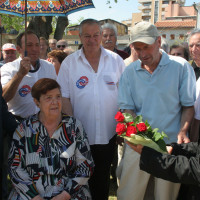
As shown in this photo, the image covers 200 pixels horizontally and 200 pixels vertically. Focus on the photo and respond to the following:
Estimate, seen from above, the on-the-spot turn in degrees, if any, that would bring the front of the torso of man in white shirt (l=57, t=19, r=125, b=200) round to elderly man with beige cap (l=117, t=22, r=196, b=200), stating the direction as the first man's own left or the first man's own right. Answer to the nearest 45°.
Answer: approximately 45° to the first man's own left

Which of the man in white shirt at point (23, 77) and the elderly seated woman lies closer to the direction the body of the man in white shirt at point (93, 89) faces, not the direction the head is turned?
the elderly seated woman

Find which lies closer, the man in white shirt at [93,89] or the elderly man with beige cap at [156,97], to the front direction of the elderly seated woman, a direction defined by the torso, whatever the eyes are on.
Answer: the elderly man with beige cap

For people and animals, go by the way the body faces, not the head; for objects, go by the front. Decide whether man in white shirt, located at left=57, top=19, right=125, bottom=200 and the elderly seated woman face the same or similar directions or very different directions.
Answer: same or similar directions

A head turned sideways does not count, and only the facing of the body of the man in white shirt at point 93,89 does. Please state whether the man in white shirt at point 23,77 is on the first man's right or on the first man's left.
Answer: on the first man's right

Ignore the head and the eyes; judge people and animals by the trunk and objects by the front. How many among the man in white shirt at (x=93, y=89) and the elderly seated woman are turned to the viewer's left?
0

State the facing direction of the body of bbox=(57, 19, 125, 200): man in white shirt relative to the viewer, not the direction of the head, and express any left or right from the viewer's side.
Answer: facing the viewer

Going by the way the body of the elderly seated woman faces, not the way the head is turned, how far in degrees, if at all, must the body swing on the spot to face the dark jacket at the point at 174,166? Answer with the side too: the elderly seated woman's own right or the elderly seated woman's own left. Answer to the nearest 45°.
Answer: approximately 45° to the elderly seated woman's own left

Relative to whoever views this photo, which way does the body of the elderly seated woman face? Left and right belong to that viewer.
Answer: facing the viewer

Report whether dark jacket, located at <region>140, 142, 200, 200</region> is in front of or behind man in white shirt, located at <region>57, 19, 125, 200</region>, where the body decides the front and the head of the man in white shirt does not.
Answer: in front

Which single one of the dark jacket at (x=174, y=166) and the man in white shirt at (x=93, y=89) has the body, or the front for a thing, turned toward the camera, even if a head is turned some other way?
the man in white shirt

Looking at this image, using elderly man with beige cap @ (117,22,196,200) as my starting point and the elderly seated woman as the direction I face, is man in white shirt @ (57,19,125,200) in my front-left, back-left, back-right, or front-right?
front-right
